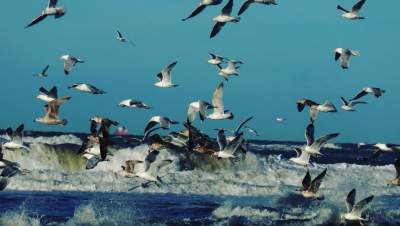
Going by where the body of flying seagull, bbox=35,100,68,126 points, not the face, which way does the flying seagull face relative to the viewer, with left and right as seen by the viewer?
facing to the left of the viewer

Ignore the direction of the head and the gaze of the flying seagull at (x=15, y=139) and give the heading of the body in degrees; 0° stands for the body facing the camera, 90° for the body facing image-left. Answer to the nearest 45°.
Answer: approximately 90°

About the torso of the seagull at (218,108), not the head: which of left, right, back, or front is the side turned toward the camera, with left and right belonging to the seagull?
left

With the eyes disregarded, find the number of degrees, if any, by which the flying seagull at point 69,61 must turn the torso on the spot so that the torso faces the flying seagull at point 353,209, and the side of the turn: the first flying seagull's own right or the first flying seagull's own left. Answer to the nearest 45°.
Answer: approximately 135° to the first flying seagull's own left
